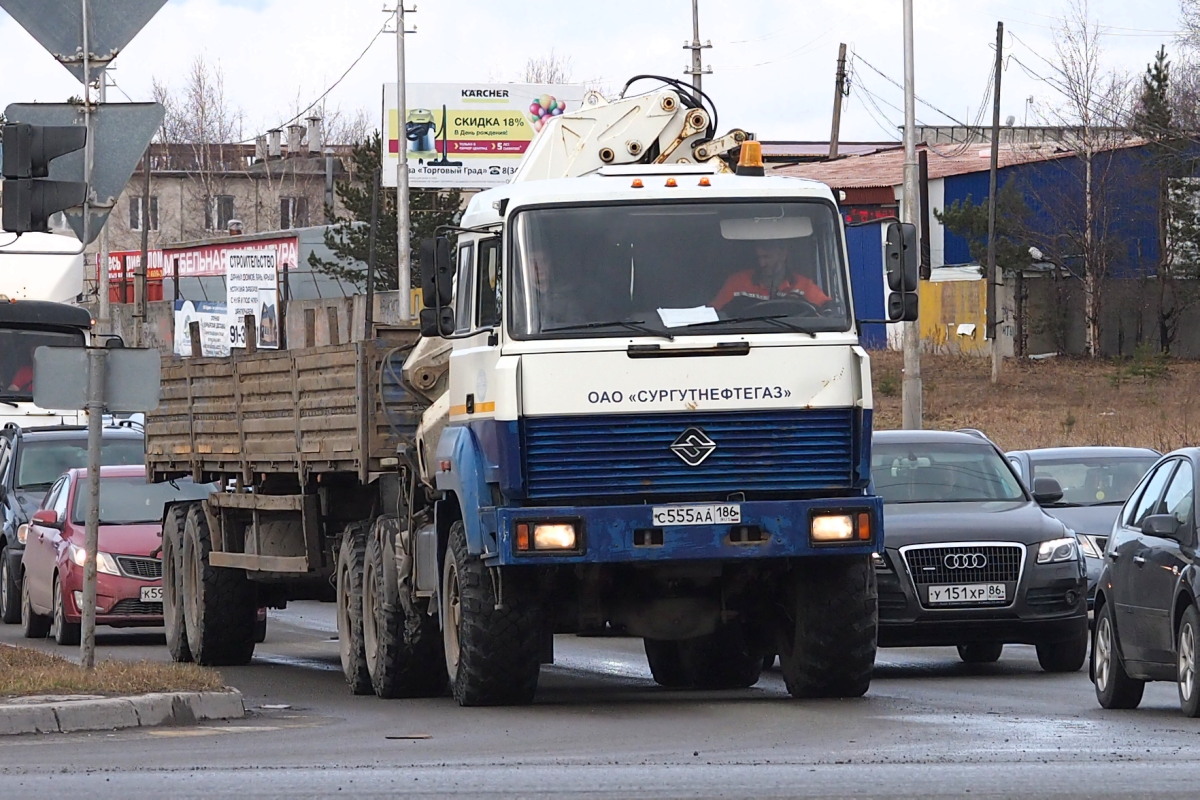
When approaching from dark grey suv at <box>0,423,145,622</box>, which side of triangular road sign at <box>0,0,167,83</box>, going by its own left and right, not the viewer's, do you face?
front

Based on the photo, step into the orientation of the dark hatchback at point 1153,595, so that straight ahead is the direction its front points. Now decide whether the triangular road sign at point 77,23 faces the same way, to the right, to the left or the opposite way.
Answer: the opposite way

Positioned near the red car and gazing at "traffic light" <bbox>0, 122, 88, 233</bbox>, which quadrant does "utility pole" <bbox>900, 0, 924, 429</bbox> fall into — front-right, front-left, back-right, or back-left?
back-left

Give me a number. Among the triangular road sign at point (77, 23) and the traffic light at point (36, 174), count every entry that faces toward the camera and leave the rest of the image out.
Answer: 0

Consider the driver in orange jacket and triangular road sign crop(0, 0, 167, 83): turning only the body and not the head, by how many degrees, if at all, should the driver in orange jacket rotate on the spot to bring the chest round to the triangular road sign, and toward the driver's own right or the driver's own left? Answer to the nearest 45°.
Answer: approximately 90° to the driver's own right

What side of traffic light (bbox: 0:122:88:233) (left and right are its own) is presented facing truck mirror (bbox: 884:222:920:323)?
front

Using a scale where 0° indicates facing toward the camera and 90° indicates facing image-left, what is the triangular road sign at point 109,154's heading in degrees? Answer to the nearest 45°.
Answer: approximately 180°
